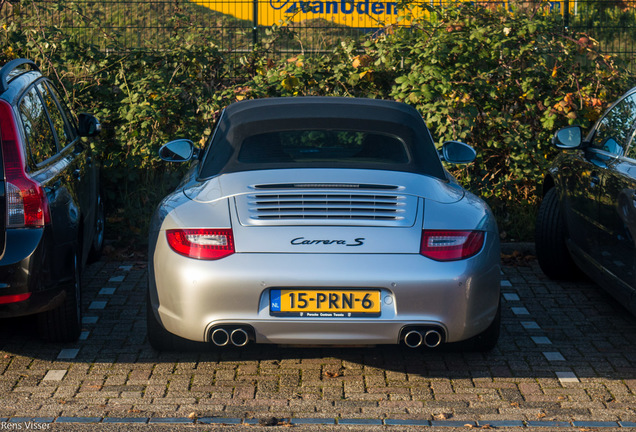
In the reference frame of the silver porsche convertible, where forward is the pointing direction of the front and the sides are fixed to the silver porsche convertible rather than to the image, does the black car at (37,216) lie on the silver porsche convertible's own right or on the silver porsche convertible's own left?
on the silver porsche convertible's own left

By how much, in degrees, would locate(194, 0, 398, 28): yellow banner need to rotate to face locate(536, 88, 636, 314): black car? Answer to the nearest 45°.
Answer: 0° — it already faces it

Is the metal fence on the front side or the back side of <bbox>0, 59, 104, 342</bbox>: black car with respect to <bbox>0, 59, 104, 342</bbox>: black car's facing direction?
on the front side

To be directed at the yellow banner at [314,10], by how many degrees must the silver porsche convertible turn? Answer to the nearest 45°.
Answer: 0° — it already faces it

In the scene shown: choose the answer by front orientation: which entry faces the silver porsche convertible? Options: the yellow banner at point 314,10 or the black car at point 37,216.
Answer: the yellow banner

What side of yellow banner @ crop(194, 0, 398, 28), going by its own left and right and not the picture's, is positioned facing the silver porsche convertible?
front

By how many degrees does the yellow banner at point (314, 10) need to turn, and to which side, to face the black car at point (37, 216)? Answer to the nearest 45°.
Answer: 0° — it already faces it

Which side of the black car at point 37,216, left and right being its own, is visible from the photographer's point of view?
back

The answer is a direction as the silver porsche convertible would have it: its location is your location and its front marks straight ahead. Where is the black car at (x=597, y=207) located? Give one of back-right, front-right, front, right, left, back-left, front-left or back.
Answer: front-right

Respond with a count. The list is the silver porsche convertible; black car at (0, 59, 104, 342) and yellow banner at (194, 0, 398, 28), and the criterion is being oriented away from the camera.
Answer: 2

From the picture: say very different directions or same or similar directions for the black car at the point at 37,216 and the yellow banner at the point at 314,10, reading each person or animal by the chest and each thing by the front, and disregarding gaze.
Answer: very different directions

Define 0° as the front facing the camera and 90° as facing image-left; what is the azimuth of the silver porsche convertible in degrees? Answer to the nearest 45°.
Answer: approximately 180°

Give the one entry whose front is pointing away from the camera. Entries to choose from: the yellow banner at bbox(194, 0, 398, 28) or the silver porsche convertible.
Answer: the silver porsche convertible
